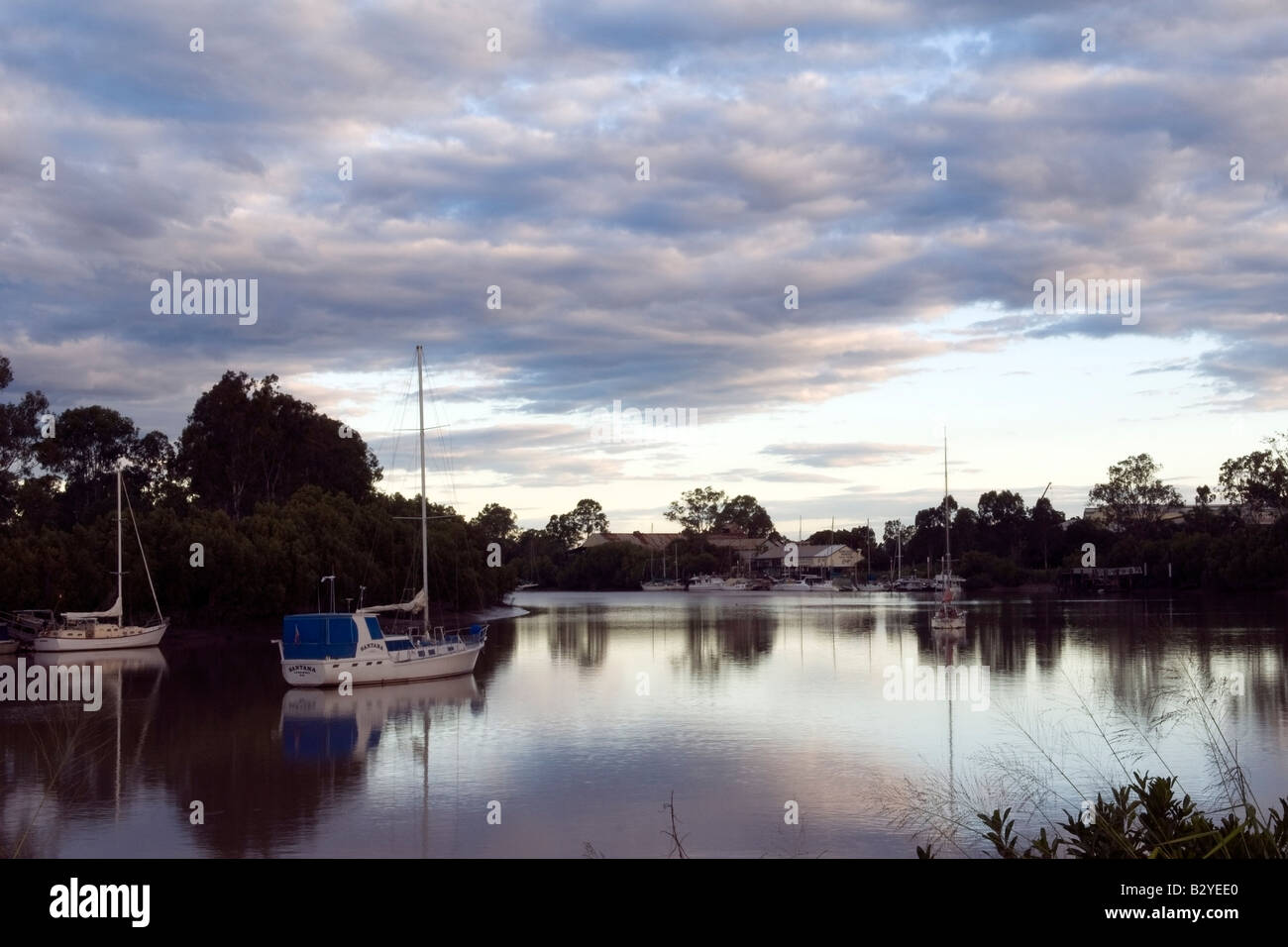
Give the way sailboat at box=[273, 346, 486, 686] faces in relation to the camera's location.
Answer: facing away from the viewer and to the right of the viewer
